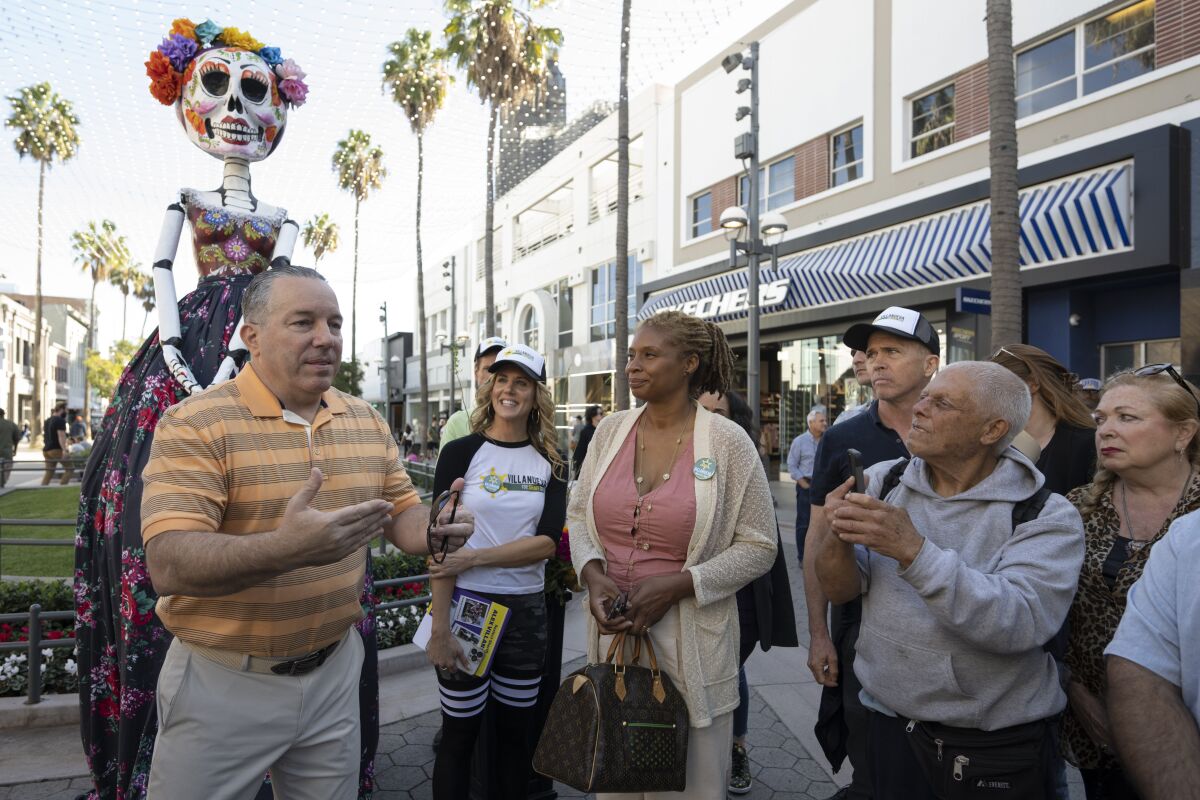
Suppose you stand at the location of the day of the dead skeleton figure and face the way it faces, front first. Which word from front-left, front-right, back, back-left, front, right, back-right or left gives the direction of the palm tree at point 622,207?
back-left

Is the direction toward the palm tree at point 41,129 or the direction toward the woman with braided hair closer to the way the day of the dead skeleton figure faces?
the woman with braided hair

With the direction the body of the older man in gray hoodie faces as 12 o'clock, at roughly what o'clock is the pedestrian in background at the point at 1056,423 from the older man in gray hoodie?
The pedestrian in background is roughly at 5 o'clock from the older man in gray hoodie.

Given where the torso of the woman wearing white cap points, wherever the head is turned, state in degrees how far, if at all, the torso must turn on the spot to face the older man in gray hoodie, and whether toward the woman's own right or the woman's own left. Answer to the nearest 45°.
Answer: approximately 45° to the woman's own left

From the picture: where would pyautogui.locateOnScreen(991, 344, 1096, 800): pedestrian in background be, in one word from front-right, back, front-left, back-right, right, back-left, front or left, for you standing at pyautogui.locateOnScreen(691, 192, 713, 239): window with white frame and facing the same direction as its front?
front-left

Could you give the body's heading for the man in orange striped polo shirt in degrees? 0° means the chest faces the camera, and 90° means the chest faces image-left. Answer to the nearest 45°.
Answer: approximately 315°

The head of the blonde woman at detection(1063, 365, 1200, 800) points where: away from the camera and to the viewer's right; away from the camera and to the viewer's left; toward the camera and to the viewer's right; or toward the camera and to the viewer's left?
toward the camera and to the viewer's left

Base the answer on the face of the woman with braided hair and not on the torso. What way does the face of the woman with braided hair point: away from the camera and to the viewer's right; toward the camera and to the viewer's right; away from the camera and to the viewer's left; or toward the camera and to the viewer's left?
toward the camera and to the viewer's left

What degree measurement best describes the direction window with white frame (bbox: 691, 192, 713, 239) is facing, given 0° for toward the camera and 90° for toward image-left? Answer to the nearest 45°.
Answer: approximately 45°

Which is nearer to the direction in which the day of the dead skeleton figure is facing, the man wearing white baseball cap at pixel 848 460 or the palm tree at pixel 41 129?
the man wearing white baseball cap

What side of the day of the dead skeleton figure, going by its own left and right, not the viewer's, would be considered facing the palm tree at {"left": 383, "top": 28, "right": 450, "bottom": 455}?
back

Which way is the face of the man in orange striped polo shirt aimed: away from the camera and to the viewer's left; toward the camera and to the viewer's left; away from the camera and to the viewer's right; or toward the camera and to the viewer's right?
toward the camera and to the viewer's right

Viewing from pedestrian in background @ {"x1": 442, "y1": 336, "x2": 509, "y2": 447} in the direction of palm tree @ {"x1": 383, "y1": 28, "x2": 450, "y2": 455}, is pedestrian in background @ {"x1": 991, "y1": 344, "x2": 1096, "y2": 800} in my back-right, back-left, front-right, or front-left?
back-right
